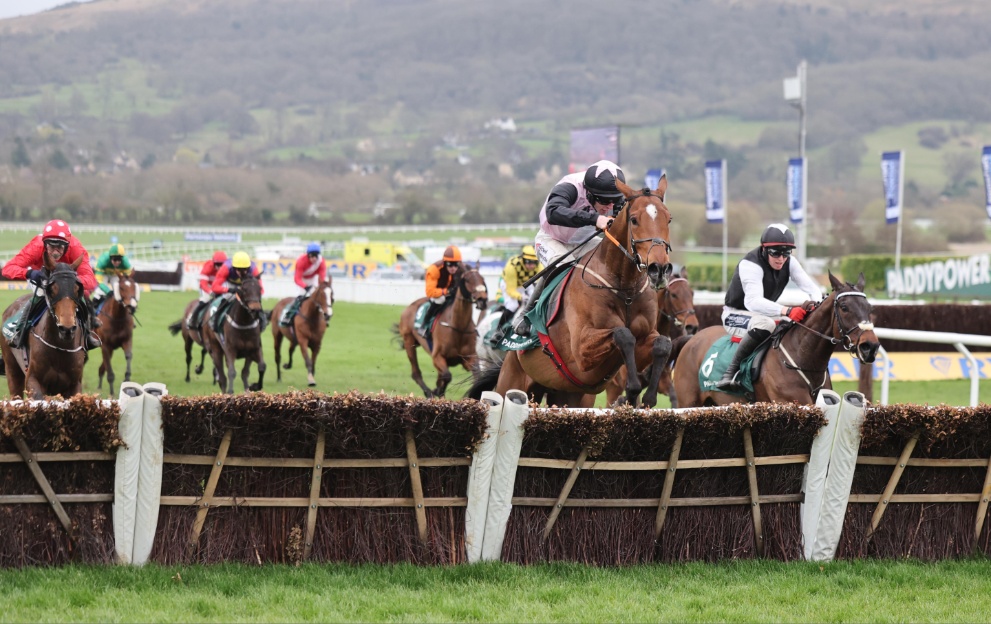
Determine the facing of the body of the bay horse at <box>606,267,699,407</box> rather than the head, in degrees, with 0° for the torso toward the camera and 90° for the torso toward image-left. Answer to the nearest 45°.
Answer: approximately 315°

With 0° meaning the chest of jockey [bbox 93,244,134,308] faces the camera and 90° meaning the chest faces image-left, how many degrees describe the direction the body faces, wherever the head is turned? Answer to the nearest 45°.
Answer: approximately 315°

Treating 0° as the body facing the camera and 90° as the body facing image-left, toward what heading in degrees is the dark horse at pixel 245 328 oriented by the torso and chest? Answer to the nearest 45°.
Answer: approximately 315°

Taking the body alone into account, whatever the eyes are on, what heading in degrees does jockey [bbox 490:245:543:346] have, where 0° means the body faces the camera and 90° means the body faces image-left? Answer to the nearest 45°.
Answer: approximately 315°

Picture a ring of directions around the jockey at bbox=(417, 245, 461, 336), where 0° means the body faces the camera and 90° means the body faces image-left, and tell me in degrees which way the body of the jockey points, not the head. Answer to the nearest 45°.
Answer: approximately 315°

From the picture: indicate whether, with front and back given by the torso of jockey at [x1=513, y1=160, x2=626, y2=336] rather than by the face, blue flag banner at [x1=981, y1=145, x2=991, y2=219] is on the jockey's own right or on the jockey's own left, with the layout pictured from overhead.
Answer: on the jockey's own left

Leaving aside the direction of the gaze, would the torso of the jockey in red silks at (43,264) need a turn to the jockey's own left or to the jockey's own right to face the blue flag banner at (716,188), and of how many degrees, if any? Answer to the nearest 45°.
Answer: approximately 135° to the jockey's own left

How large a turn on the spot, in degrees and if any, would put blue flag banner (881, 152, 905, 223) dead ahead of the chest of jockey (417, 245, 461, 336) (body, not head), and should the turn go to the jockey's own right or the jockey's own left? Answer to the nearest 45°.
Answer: approximately 90° to the jockey's own left

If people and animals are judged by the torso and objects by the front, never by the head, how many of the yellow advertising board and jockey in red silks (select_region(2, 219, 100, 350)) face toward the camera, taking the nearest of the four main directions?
2

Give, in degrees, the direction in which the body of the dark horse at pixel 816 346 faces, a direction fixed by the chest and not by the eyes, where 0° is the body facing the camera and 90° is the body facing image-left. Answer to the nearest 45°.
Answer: approximately 315°

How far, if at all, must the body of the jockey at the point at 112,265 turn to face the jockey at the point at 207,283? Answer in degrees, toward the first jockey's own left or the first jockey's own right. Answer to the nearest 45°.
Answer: approximately 90° to the first jockey's own left

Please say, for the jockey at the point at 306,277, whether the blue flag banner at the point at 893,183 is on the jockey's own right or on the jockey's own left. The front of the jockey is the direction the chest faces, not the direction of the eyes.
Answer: on the jockey's own left

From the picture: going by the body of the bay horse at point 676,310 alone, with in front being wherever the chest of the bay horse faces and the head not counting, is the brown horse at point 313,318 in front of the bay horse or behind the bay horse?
behind
